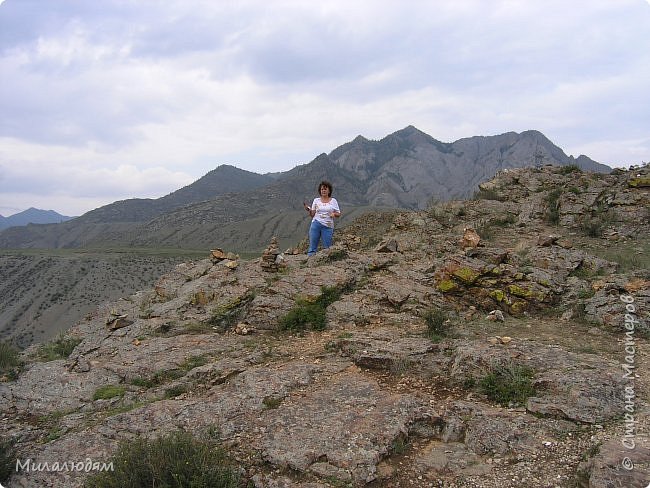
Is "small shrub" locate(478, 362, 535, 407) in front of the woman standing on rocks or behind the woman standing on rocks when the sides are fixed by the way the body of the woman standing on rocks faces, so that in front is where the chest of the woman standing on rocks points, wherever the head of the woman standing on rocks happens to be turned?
in front

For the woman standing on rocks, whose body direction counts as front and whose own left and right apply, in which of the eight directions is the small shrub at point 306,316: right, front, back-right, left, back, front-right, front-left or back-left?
front

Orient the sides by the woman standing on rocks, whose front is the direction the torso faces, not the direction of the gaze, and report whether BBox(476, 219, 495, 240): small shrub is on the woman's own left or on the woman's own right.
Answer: on the woman's own left

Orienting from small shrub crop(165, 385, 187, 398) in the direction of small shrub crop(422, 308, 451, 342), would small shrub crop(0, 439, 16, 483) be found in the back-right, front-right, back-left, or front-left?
back-right

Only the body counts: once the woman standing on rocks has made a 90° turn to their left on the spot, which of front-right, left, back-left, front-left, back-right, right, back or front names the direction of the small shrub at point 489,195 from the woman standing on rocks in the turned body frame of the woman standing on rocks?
front-left

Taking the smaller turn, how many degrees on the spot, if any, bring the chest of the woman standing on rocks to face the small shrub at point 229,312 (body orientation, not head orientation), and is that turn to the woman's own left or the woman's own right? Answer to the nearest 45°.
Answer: approximately 45° to the woman's own right

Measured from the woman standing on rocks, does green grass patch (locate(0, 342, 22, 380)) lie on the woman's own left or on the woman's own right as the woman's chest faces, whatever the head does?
on the woman's own right

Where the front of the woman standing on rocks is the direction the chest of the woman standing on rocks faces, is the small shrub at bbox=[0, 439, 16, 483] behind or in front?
in front

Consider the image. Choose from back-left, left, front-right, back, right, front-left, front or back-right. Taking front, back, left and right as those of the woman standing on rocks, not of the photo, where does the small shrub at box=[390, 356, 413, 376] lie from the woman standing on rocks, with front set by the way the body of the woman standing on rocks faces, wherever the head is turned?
front

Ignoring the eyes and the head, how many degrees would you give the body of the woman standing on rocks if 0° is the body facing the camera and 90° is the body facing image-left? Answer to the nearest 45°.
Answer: approximately 0°
